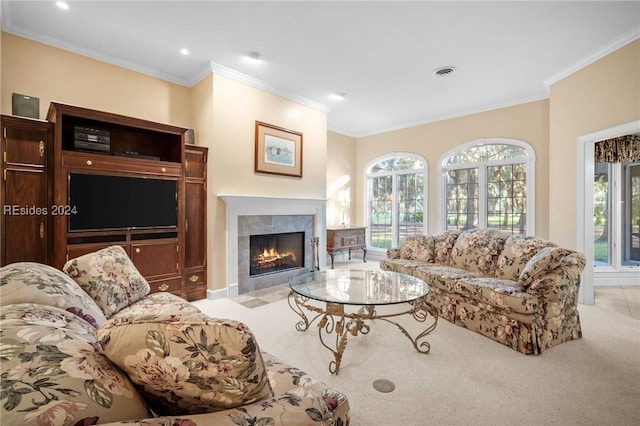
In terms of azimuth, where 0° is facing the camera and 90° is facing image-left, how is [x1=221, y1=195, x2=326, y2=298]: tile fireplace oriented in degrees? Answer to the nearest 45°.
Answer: approximately 315°

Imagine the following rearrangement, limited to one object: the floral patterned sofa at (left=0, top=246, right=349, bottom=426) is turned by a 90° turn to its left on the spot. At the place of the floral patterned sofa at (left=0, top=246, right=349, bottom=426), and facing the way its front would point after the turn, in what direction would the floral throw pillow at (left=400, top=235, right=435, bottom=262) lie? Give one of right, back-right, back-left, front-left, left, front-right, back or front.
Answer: front-right

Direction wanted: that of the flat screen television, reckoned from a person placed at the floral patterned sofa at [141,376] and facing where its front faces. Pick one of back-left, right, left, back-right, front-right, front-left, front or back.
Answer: left

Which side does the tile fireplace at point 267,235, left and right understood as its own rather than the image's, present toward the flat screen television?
right

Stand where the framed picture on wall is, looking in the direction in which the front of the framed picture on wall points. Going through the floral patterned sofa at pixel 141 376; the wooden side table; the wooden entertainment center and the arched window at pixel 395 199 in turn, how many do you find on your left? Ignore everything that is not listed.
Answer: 2

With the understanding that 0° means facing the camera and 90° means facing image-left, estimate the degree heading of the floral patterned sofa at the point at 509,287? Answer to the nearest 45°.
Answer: approximately 45°

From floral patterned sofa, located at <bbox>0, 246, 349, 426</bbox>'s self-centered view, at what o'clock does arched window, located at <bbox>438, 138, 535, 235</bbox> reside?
The arched window is roughly at 11 o'clock from the floral patterned sofa.

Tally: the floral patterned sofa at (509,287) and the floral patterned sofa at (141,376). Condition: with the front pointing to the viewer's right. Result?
1

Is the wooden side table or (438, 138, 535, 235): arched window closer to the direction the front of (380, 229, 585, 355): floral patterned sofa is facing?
the wooden side table

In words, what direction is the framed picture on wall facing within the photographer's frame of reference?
facing the viewer and to the right of the viewer

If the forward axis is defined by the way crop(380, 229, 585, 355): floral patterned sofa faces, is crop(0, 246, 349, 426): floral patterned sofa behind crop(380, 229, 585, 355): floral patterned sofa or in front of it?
in front

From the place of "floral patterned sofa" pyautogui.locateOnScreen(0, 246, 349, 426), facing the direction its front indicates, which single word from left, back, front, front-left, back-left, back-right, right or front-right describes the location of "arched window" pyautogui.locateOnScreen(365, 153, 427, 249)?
front-left

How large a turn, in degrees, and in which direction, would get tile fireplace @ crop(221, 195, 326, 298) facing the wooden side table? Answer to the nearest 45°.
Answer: approximately 90° to its left

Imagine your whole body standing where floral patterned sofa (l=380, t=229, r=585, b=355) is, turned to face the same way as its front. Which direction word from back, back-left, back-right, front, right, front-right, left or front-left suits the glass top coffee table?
front

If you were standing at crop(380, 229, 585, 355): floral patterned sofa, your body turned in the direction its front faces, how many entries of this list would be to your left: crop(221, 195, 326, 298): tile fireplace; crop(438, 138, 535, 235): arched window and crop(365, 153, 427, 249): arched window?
0

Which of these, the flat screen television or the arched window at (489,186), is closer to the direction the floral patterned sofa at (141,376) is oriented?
the arched window

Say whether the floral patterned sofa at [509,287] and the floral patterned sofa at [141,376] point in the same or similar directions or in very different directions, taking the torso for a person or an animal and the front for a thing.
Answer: very different directions

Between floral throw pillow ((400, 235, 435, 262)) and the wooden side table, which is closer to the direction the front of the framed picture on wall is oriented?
the floral throw pillow

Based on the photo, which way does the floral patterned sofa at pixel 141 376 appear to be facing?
to the viewer's right

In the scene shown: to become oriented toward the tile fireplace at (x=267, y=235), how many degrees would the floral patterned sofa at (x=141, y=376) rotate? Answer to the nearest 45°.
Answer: approximately 90° to its left
